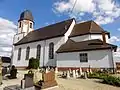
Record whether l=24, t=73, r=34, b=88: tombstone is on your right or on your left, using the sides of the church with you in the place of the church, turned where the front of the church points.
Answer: on your left

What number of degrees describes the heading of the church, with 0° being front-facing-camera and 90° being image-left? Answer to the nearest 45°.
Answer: approximately 135°
